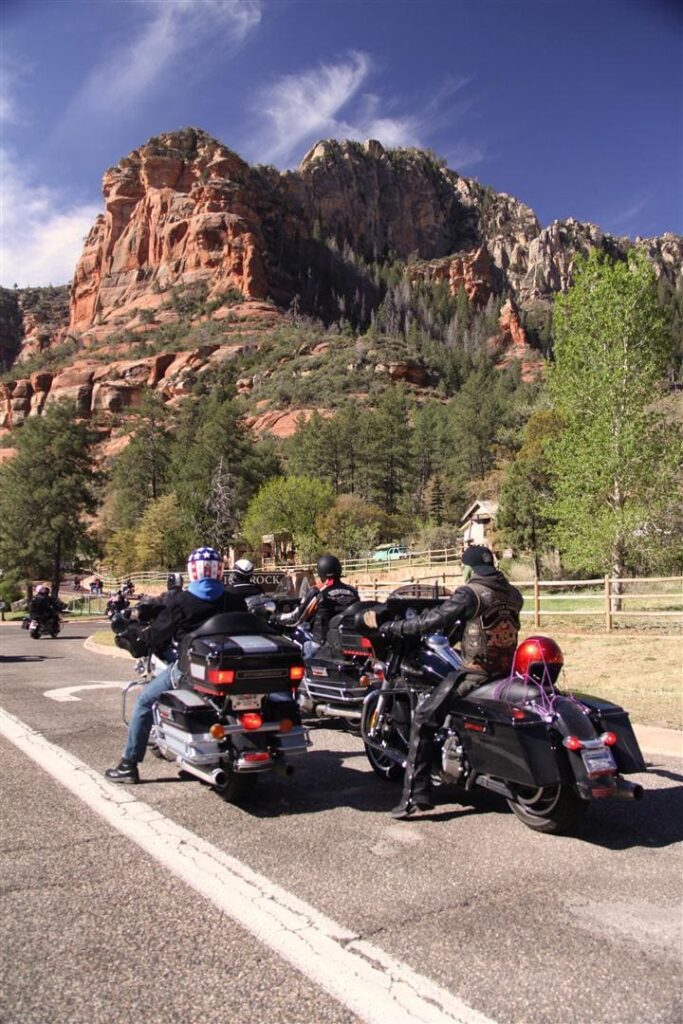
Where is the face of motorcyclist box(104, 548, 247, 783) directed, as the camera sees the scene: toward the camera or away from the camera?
away from the camera

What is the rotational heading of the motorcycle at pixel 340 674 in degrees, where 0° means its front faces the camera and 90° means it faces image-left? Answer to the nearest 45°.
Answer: approximately 135°

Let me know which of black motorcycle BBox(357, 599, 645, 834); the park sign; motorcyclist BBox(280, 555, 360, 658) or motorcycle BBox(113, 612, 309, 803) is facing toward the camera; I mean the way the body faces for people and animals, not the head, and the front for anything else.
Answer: the park sign

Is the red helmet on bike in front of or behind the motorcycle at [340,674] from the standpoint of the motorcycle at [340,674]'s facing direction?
behind

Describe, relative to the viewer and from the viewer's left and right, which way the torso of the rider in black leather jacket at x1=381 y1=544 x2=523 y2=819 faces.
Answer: facing away from the viewer and to the left of the viewer

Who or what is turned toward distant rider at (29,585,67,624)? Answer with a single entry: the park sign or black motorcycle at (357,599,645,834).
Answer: the black motorcycle

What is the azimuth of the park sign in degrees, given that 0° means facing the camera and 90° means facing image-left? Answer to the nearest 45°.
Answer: approximately 0°

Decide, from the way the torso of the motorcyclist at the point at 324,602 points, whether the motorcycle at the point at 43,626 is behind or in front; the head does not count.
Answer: in front

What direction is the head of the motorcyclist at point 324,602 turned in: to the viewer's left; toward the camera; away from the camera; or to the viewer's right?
away from the camera

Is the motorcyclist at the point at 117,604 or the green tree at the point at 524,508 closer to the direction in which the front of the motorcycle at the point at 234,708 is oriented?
the motorcyclist

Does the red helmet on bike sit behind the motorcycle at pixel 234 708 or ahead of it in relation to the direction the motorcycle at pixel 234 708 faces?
behind
